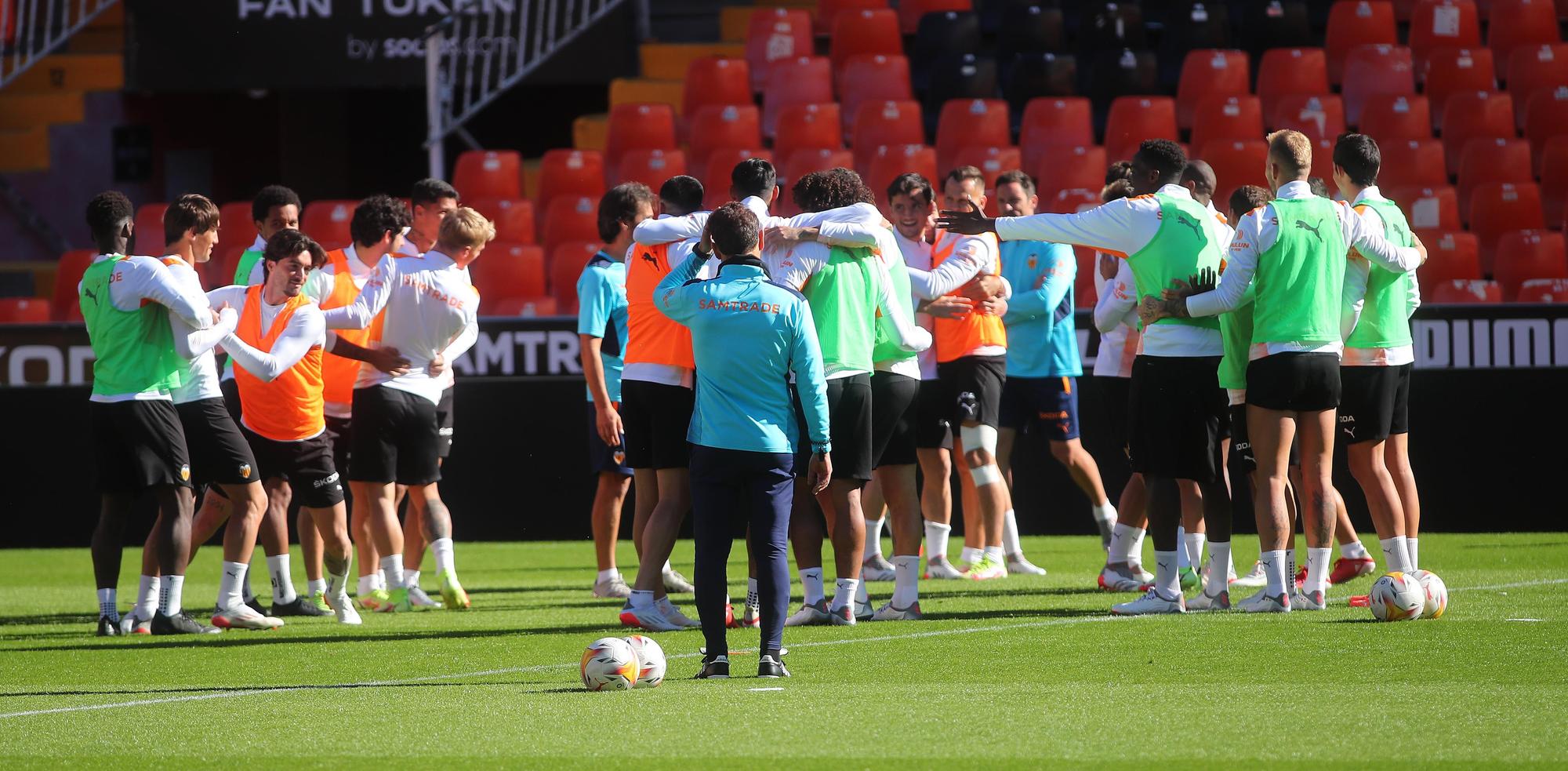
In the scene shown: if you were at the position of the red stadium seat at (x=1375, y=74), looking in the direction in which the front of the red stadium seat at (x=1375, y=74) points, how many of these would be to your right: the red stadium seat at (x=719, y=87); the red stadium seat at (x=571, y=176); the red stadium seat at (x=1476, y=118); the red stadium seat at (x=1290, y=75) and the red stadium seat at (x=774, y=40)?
4

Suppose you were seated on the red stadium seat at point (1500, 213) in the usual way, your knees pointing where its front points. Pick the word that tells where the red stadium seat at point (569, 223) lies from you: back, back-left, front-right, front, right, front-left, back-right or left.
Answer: right

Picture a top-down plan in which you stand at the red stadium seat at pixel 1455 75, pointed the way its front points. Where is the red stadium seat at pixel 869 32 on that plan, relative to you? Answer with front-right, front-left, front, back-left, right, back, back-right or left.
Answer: right

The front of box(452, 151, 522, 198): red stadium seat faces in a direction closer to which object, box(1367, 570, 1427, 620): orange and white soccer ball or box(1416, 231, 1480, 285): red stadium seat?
the orange and white soccer ball

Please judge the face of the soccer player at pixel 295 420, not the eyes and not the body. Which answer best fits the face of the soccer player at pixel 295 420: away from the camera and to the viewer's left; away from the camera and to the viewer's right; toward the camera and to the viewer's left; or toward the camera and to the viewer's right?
toward the camera and to the viewer's right

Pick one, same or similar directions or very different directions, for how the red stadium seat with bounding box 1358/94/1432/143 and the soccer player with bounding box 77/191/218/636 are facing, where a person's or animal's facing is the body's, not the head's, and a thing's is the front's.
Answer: very different directions

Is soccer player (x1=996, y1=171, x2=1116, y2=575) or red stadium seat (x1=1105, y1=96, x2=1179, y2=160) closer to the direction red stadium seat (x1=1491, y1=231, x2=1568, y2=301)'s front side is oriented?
the soccer player

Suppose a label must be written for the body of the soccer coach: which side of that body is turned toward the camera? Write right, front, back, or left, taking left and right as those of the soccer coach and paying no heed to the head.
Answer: back

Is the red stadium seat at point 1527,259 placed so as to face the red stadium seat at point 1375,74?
no

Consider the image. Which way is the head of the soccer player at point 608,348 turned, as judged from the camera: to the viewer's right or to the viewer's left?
to the viewer's right

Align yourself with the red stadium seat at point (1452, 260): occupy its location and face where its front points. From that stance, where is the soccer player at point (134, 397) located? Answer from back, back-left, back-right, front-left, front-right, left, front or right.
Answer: front-right

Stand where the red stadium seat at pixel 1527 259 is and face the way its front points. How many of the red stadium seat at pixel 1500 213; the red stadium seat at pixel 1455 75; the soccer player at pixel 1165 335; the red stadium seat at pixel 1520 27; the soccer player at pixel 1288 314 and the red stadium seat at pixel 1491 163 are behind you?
4

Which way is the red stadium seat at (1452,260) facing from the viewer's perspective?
toward the camera

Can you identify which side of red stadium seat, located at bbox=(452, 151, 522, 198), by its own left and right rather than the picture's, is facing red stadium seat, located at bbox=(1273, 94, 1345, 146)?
left

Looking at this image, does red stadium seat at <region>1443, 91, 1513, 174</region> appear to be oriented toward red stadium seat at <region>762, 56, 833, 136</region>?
no

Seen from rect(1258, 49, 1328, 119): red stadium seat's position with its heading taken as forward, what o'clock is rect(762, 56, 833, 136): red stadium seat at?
rect(762, 56, 833, 136): red stadium seat is roughly at 3 o'clock from rect(1258, 49, 1328, 119): red stadium seat.

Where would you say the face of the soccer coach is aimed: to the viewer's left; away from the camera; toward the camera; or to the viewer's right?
away from the camera

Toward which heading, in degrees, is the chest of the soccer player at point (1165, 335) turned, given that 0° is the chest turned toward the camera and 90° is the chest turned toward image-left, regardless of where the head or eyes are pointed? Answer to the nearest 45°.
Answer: approximately 135°

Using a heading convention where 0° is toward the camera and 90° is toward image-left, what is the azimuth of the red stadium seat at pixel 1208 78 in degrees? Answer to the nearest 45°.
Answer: approximately 0°

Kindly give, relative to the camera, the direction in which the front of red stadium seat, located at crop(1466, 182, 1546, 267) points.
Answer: facing the viewer

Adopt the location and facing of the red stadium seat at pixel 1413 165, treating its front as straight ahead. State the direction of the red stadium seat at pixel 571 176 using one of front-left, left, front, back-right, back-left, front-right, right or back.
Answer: right

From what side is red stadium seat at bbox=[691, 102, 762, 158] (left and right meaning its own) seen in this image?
front
